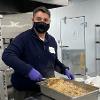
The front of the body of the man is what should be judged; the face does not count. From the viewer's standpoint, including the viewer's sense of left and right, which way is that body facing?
facing the viewer and to the right of the viewer
